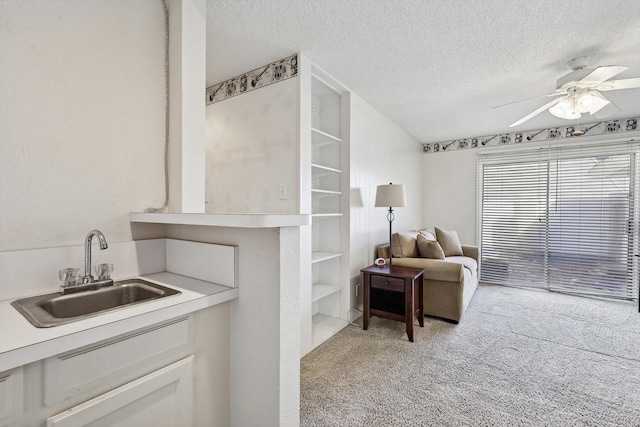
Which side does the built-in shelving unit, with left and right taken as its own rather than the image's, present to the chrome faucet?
right

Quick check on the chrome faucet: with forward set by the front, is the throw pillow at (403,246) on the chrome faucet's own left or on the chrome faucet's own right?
on the chrome faucet's own left

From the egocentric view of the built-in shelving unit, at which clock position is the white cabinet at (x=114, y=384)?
The white cabinet is roughly at 2 o'clock from the built-in shelving unit.

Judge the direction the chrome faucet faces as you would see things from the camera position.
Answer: facing the viewer and to the right of the viewer

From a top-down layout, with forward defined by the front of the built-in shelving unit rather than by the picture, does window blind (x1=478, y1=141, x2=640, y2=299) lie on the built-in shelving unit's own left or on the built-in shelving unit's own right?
on the built-in shelving unit's own left

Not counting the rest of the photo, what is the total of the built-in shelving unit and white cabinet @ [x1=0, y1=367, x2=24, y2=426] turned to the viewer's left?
0

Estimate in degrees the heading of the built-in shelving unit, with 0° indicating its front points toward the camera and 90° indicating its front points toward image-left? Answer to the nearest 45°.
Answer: approximately 315°
